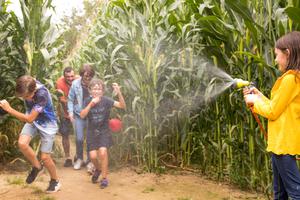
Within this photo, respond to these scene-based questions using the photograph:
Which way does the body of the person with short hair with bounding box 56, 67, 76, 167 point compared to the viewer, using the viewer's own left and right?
facing the viewer and to the right of the viewer

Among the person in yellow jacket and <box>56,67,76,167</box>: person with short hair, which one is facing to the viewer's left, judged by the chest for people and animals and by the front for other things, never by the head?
the person in yellow jacket

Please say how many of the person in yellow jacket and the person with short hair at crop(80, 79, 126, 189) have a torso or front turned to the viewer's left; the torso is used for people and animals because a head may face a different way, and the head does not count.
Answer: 1

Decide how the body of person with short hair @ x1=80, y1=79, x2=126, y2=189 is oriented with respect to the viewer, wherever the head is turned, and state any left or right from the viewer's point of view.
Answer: facing the viewer

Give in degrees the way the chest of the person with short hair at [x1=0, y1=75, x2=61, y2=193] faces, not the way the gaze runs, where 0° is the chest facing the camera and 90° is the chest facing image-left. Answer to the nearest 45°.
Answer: approximately 45°

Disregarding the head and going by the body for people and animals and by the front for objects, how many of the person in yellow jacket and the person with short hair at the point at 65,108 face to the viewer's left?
1

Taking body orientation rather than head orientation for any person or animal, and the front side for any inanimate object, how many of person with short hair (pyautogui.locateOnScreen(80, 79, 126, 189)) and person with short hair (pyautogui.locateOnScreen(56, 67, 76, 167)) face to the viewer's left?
0

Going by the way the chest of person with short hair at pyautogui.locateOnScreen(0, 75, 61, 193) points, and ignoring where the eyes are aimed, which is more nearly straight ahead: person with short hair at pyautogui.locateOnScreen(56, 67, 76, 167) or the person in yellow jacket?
the person in yellow jacket

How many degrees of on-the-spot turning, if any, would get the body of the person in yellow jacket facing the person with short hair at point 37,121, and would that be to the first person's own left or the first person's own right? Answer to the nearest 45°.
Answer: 0° — they already face them

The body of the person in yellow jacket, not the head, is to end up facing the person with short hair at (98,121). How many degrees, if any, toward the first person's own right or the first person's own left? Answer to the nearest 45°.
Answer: approximately 45° to the first person's own right

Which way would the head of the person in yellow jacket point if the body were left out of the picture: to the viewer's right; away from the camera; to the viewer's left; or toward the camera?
to the viewer's left

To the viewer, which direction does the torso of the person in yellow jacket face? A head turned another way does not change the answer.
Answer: to the viewer's left
